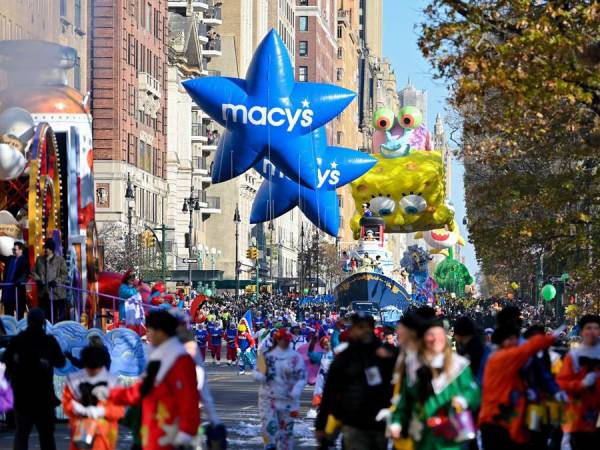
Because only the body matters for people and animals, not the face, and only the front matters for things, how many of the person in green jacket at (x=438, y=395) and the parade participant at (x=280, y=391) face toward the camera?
2

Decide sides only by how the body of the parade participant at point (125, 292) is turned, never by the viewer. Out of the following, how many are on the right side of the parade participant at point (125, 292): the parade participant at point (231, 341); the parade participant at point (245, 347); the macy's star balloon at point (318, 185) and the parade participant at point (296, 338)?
0

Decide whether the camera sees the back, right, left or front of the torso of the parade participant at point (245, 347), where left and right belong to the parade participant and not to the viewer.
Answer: front

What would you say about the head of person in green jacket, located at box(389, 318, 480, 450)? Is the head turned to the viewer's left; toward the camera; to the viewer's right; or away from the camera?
toward the camera

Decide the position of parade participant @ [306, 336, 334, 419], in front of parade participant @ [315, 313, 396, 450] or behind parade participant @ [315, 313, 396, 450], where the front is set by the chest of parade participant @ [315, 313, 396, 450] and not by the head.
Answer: behind

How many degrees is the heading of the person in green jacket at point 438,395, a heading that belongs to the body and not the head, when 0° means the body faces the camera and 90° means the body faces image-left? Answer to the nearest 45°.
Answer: approximately 0°

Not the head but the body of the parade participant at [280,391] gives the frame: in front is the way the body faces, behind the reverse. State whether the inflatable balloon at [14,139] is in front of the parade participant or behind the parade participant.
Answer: behind

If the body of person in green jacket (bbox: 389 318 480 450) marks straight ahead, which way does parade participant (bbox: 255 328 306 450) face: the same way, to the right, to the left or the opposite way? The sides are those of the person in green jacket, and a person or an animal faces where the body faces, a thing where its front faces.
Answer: the same way

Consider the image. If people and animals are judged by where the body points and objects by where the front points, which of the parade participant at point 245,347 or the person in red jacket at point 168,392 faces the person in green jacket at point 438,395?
the parade participant

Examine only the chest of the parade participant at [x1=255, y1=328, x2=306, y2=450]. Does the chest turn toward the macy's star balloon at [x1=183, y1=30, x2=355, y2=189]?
no

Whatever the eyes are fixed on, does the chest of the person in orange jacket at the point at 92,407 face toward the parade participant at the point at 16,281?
no

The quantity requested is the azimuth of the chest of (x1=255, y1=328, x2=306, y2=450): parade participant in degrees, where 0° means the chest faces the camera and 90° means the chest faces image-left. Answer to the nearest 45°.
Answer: approximately 0°

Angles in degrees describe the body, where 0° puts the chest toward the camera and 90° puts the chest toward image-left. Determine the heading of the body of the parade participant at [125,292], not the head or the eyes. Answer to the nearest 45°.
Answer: approximately 315°
